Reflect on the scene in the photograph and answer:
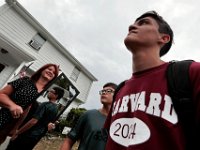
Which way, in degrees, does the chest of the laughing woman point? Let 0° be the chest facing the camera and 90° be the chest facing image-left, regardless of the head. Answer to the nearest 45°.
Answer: approximately 315°

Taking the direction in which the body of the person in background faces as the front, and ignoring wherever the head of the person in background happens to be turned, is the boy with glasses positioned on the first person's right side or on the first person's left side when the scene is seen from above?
on the first person's left side

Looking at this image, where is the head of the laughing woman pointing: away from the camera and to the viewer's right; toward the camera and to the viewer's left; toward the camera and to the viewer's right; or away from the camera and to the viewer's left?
toward the camera and to the viewer's right

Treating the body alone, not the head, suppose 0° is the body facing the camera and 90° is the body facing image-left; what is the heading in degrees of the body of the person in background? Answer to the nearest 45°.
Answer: approximately 45°
